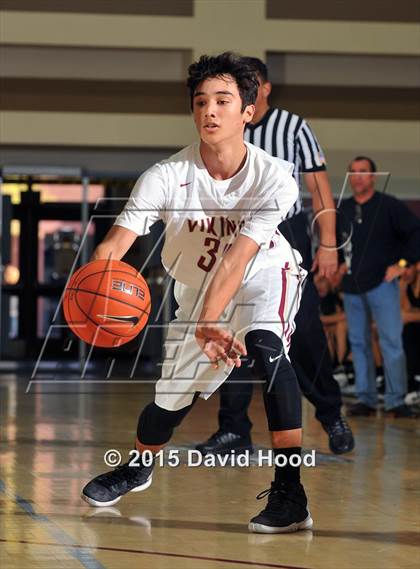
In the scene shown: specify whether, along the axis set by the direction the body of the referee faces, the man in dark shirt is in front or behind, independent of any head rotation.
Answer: behind

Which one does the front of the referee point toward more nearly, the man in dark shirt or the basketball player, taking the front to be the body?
the basketball player

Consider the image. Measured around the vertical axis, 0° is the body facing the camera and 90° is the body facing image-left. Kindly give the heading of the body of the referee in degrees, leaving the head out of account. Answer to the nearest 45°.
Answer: approximately 45°

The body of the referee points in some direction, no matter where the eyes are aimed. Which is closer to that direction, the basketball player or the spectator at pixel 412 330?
the basketball player
